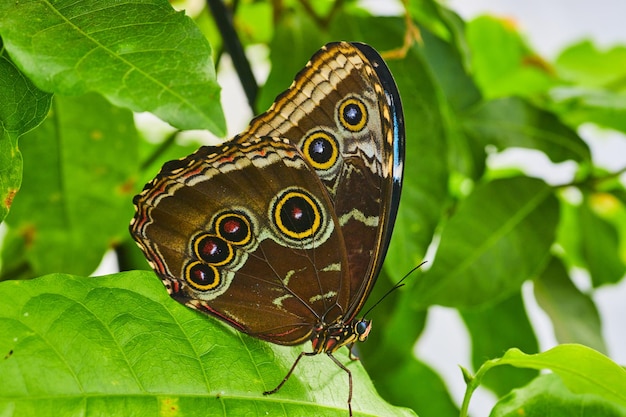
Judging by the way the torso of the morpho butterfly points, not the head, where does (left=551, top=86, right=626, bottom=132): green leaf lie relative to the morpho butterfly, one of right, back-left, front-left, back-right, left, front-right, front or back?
front-left

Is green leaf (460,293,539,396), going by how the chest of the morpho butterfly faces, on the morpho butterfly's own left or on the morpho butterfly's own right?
on the morpho butterfly's own left

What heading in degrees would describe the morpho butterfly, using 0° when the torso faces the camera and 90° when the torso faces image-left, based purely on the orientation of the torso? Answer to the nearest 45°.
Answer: approximately 270°
